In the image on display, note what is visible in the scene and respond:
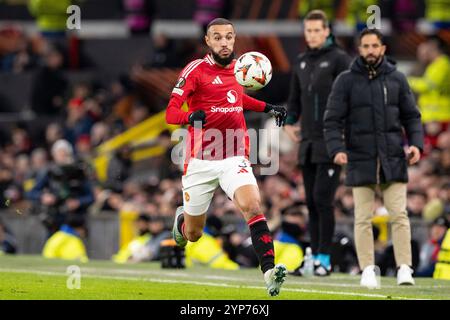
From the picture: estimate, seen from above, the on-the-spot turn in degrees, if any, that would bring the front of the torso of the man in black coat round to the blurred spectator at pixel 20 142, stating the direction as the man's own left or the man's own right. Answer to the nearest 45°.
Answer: approximately 135° to the man's own right

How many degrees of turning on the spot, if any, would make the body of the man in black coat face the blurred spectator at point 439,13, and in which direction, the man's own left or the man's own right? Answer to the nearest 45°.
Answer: approximately 180°

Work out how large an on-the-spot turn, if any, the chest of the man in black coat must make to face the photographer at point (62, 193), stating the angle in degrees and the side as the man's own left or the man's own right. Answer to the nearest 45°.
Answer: approximately 135° to the man's own right

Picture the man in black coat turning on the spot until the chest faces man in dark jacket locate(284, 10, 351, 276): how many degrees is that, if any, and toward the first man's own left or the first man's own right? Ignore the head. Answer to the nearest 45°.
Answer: approximately 135° to the first man's own right

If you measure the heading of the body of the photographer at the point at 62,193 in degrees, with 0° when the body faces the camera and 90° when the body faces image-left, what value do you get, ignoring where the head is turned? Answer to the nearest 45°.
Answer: approximately 0°

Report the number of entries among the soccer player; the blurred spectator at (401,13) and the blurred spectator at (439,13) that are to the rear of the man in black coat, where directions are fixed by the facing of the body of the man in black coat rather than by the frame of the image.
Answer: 2

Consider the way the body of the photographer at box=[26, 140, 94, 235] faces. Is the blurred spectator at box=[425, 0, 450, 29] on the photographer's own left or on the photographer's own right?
on the photographer's own left

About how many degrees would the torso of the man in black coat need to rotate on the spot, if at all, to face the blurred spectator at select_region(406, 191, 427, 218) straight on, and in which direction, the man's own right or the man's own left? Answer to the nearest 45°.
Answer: approximately 180°

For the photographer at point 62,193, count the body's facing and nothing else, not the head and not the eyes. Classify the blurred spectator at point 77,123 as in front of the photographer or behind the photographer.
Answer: behind

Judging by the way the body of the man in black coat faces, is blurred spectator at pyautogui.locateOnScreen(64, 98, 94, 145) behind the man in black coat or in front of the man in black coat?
behind
